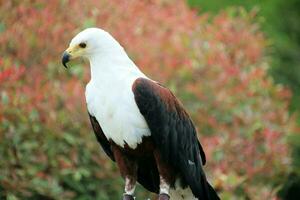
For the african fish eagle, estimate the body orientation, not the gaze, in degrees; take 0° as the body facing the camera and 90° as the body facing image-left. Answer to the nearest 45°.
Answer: approximately 45°
